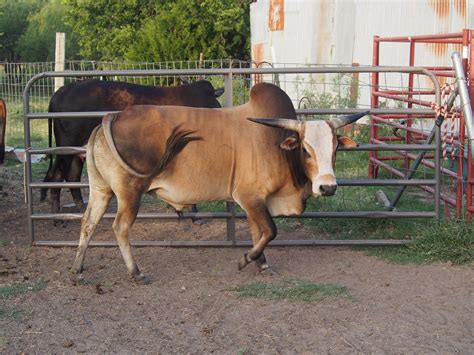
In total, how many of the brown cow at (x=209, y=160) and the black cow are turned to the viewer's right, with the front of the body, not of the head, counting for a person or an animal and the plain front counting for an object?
2

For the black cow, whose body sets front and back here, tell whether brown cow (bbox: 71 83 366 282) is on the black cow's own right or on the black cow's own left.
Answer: on the black cow's own right

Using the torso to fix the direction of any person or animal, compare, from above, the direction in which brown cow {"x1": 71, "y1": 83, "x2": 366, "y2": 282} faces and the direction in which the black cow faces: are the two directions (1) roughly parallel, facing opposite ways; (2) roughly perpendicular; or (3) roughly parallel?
roughly parallel

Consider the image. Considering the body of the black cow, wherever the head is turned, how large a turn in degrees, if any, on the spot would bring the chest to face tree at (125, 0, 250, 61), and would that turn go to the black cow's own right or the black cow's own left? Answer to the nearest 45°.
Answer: approximately 90° to the black cow's own left

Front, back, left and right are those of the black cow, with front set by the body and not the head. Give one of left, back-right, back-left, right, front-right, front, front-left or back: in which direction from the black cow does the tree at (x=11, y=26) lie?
left

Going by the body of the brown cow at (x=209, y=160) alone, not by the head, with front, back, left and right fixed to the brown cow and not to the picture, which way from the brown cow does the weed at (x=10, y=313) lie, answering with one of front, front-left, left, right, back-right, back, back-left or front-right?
back-right

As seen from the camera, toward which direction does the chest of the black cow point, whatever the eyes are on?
to the viewer's right

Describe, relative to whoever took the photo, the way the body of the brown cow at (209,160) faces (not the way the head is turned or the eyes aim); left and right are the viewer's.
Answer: facing to the right of the viewer

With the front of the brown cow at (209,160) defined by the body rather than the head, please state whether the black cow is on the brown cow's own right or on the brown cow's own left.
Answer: on the brown cow's own left

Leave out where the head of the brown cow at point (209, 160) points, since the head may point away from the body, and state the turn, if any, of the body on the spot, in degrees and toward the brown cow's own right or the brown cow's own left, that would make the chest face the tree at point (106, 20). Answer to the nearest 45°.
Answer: approximately 90° to the brown cow's own left

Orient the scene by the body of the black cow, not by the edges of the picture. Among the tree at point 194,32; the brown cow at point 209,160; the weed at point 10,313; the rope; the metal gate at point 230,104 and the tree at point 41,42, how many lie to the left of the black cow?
2
